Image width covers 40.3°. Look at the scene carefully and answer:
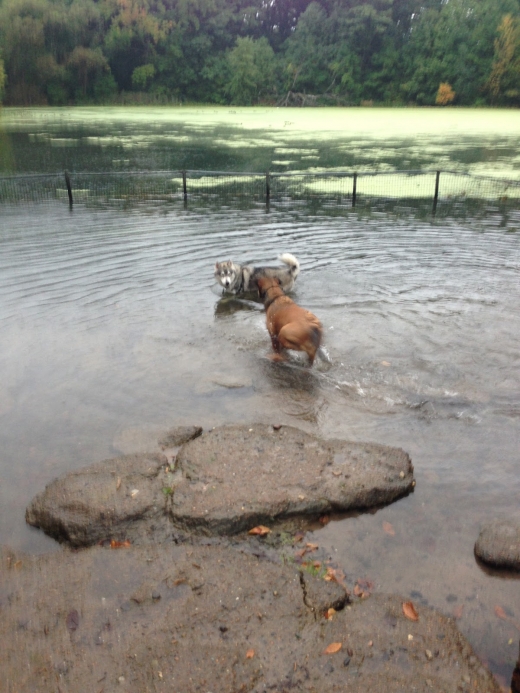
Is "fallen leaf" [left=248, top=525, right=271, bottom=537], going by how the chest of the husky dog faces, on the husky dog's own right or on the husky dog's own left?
on the husky dog's own left

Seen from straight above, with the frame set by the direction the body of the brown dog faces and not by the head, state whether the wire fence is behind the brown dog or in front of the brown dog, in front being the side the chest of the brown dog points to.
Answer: in front

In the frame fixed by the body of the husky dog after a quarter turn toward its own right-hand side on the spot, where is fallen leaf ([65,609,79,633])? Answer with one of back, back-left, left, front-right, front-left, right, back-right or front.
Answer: back

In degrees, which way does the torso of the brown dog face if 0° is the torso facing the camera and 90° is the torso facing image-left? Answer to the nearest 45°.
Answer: approximately 135°

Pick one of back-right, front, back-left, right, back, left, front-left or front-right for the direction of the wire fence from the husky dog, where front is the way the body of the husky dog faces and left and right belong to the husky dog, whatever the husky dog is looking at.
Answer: right

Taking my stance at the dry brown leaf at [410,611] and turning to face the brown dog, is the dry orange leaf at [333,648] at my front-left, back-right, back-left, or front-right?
back-left

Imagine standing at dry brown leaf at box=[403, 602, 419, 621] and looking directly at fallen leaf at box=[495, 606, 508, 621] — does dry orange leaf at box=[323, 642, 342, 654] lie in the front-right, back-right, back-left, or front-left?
back-right

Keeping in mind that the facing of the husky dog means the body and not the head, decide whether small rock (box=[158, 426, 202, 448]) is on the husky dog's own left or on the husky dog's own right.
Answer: on the husky dog's own left

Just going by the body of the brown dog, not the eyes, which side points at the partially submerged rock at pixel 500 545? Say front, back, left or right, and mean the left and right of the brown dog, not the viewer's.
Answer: back

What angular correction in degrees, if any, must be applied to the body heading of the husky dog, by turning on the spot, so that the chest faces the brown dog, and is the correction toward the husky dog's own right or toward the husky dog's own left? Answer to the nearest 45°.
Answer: approximately 90° to the husky dog's own left

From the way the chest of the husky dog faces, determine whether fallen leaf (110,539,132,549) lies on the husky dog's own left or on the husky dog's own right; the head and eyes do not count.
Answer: on the husky dog's own left

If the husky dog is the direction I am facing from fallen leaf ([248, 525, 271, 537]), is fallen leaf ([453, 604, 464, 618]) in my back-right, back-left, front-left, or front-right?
back-right

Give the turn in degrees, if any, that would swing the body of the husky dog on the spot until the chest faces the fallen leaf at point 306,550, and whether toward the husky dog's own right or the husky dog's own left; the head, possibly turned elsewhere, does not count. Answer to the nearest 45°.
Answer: approximately 90° to the husky dog's own left

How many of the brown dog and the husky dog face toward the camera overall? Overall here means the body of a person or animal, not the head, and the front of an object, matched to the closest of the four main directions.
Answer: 0

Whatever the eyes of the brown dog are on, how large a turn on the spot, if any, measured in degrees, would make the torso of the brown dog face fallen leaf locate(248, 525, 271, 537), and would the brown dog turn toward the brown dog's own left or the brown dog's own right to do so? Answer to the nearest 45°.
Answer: approximately 135° to the brown dog's own left

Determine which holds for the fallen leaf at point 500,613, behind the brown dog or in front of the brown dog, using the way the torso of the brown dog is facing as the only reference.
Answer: behind

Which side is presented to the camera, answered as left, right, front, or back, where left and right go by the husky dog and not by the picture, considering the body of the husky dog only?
left
